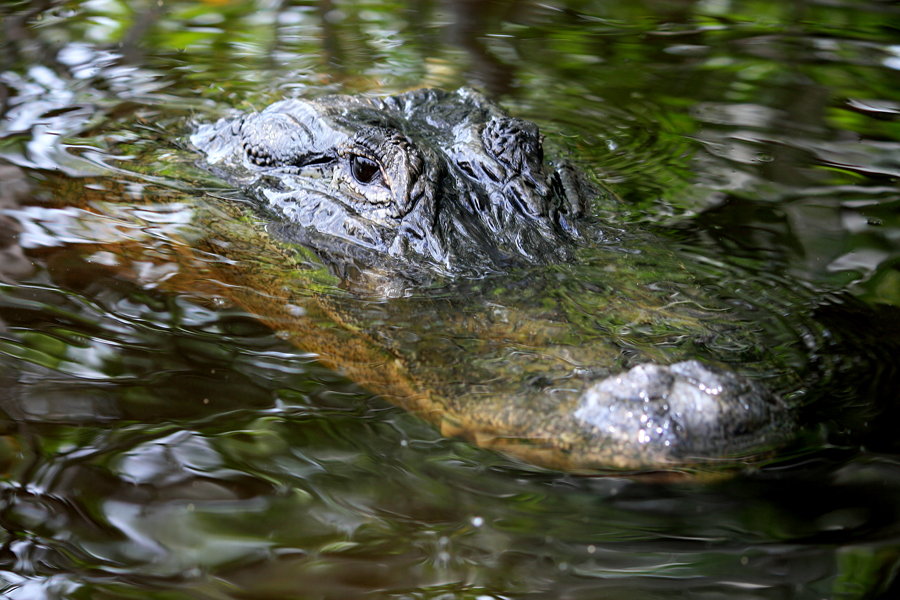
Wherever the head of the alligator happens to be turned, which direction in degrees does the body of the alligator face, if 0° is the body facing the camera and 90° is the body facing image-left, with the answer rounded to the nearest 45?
approximately 315°
